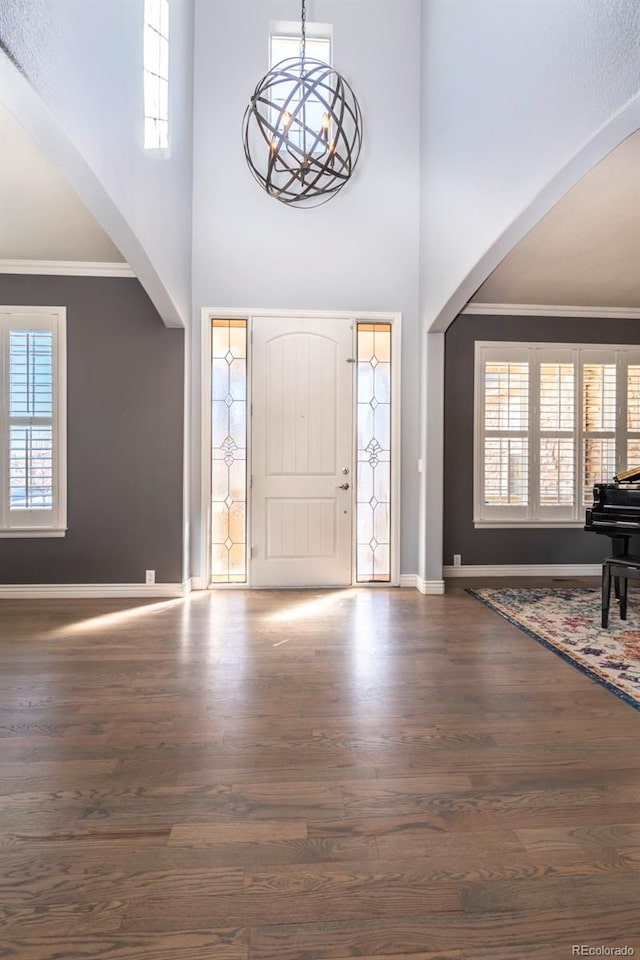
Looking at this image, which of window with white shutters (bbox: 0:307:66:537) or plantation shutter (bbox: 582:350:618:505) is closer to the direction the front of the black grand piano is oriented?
the window with white shutters

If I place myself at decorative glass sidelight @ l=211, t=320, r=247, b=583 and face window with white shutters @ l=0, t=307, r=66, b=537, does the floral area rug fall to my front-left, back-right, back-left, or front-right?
back-left

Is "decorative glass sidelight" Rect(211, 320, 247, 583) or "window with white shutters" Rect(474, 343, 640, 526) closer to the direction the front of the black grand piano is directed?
the decorative glass sidelight

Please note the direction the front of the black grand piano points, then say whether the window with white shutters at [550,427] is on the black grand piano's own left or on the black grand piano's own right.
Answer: on the black grand piano's own right

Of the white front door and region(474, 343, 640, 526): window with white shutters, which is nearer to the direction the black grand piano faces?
the white front door

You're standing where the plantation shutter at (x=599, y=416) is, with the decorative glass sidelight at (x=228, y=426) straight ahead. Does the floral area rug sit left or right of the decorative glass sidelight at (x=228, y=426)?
left

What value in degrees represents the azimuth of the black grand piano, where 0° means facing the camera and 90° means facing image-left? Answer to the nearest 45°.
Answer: approximately 45°

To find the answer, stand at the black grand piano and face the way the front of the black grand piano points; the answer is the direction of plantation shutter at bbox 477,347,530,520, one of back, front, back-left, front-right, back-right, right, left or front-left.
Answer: right
